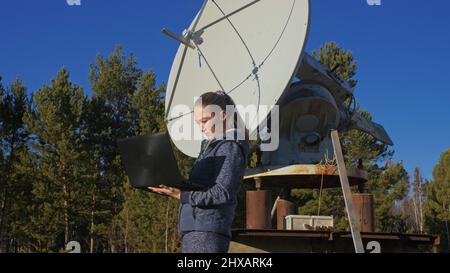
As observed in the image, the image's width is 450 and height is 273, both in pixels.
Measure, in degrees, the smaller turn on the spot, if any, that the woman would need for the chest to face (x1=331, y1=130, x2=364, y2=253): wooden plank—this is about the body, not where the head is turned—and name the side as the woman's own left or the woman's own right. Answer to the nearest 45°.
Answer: approximately 135° to the woman's own right

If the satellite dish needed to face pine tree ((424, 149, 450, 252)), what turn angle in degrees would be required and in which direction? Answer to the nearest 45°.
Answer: approximately 180°

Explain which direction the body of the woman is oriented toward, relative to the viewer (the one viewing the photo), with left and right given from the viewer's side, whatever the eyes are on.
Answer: facing to the left of the viewer

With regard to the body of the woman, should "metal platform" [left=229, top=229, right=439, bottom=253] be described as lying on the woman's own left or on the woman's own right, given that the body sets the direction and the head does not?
on the woman's own right

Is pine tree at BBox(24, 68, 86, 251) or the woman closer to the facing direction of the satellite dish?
the woman

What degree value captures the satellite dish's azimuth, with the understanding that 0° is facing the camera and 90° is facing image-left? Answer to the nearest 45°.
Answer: approximately 45°

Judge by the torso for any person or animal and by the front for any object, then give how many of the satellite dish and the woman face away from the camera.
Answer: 0
